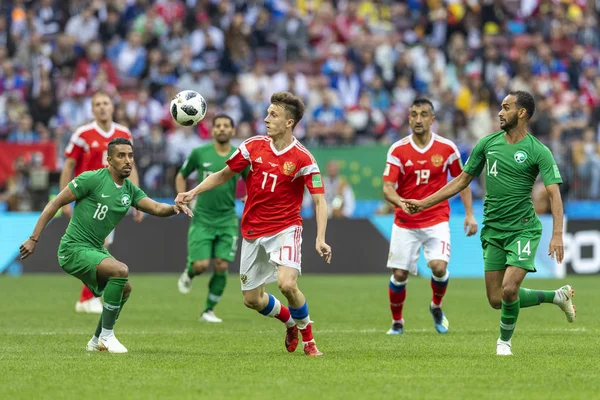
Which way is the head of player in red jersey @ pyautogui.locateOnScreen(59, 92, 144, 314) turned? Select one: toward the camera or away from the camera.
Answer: toward the camera

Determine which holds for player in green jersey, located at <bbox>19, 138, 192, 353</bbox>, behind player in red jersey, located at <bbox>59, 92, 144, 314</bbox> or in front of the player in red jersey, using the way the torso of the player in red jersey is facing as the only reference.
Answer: in front

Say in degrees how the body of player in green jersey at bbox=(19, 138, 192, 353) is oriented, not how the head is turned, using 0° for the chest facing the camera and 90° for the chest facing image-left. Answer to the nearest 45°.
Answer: approximately 315°

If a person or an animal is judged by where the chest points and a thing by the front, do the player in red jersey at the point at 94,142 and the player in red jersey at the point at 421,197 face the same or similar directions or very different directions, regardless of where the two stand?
same or similar directions

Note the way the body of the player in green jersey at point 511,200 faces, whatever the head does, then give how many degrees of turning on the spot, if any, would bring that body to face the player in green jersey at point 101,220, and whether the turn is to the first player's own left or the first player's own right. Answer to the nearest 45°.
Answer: approximately 45° to the first player's own right

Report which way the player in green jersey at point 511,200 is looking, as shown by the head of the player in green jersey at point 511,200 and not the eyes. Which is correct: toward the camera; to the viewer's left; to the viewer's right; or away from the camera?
to the viewer's left

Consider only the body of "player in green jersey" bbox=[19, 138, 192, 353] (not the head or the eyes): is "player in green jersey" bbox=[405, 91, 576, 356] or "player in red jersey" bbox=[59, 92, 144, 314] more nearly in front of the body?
the player in green jersey

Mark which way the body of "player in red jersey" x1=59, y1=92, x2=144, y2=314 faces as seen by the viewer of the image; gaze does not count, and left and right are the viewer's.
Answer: facing the viewer

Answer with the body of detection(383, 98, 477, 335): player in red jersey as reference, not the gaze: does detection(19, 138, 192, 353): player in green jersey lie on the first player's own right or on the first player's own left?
on the first player's own right

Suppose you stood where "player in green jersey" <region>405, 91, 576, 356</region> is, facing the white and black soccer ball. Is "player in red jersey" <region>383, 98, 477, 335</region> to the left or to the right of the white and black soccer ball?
right

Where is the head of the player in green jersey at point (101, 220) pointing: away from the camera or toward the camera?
toward the camera
